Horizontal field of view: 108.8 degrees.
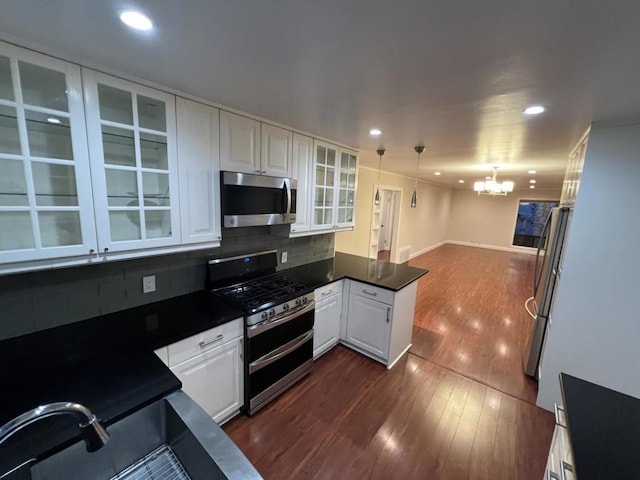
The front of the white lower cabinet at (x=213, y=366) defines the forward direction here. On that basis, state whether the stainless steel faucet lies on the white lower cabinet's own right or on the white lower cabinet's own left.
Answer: on the white lower cabinet's own right

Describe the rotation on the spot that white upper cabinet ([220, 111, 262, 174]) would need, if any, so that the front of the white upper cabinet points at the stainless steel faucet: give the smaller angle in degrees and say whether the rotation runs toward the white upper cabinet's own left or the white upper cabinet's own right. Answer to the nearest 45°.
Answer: approximately 45° to the white upper cabinet's own right

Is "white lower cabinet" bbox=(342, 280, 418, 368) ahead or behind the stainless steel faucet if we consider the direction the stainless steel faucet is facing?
ahead

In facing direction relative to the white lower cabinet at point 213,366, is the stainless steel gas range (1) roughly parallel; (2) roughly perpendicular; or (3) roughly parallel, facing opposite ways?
roughly parallel

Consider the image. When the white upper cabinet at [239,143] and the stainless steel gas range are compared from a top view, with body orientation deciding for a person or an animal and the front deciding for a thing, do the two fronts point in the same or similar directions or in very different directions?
same or similar directions

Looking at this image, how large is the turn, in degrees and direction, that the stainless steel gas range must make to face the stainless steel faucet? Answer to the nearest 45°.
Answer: approximately 45° to its right

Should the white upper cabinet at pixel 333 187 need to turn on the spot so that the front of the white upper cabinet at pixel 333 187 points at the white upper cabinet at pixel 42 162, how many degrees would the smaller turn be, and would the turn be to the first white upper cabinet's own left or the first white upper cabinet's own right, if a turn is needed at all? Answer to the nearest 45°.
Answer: approximately 90° to the first white upper cabinet's own right

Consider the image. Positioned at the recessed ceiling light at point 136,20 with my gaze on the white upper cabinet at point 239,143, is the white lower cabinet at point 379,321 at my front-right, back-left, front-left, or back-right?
front-right

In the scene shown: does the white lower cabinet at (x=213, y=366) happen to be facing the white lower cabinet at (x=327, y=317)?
no

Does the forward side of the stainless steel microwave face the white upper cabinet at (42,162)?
no

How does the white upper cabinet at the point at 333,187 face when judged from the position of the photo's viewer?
facing the viewer and to the right of the viewer

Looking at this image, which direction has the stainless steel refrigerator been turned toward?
to the viewer's left

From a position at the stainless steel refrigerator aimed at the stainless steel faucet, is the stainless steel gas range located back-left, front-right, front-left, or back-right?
front-right

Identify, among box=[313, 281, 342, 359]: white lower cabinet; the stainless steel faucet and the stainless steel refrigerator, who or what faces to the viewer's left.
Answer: the stainless steel refrigerator

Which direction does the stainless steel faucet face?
to the viewer's right

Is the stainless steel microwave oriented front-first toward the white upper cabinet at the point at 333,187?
no

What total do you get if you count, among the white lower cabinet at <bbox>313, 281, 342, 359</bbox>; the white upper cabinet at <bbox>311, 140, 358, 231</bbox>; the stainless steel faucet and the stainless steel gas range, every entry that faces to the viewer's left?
0

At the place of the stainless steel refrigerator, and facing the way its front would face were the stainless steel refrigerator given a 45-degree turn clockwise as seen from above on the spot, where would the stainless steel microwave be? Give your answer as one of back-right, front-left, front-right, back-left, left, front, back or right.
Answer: left

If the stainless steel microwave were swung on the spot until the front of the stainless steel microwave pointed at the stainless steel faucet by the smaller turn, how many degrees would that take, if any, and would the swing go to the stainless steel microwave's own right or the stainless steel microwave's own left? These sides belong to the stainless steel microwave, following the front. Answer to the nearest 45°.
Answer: approximately 45° to the stainless steel microwave's own right
